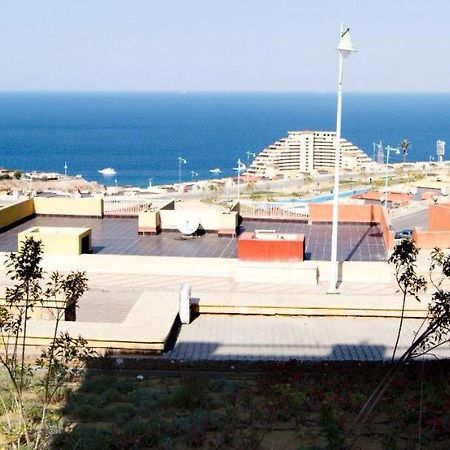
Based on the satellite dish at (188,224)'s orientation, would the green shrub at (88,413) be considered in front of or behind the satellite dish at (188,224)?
in front

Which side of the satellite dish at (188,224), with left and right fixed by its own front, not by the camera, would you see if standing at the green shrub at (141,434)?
front

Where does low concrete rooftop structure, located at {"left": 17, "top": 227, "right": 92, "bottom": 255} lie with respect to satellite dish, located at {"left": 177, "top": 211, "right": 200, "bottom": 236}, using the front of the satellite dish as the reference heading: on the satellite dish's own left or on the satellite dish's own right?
on the satellite dish's own right

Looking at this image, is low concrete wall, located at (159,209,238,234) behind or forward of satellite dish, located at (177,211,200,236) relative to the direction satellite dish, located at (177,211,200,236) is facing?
behind

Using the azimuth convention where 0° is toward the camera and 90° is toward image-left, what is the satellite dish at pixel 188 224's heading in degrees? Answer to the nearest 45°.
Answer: approximately 0°

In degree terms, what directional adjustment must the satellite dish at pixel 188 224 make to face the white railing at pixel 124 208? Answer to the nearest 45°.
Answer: approximately 135° to its right

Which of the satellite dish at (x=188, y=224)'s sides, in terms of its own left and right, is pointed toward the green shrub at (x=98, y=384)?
front

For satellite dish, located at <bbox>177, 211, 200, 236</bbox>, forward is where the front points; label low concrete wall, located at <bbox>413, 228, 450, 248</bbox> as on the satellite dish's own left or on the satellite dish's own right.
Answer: on the satellite dish's own left

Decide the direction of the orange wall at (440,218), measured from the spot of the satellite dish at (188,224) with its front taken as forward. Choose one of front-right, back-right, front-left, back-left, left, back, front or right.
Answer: left

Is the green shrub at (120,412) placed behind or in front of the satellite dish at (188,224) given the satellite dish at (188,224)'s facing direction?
in front

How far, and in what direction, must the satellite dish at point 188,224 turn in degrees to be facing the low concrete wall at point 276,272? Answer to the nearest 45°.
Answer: approximately 45° to its left

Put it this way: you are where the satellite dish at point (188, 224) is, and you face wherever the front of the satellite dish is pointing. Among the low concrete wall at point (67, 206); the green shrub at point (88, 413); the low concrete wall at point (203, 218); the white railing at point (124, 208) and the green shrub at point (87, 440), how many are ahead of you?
2

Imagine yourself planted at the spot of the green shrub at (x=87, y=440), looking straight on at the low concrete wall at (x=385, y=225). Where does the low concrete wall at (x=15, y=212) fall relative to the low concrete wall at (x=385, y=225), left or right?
left

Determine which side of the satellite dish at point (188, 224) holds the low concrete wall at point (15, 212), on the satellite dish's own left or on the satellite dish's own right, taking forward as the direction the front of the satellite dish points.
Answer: on the satellite dish's own right

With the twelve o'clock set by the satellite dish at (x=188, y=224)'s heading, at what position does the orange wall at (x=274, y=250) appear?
The orange wall is roughly at 11 o'clock from the satellite dish.
